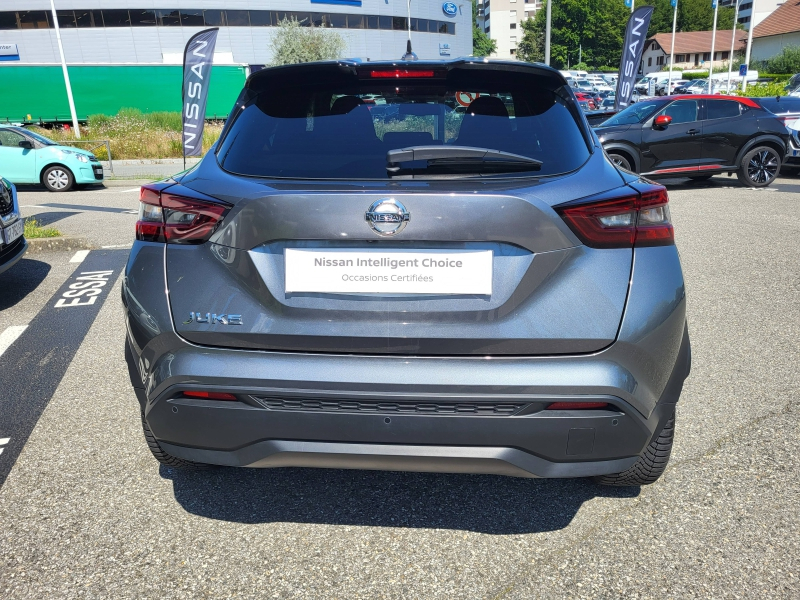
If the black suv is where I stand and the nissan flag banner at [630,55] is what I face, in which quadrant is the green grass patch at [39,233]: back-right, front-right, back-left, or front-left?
back-left

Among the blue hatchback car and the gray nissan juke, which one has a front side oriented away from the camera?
the gray nissan juke

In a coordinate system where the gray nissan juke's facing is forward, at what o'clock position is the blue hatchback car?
The blue hatchback car is roughly at 11 o'clock from the gray nissan juke.

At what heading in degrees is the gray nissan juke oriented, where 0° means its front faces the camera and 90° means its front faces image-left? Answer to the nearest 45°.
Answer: approximately 180°

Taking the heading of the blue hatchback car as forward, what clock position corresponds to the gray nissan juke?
The gray nissan juke is roughly at 3 o'clock from the blue hatchback car.

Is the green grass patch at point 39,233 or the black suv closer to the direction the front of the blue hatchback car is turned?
the black suv

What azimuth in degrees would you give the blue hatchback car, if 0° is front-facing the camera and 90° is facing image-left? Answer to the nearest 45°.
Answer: approximately 270°

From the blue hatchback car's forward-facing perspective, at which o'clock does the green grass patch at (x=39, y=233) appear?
The green grass patch is roughly at 3 o'clock from the blue hatchback car.

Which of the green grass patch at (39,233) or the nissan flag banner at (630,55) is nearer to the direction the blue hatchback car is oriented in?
the nissan flag banner
